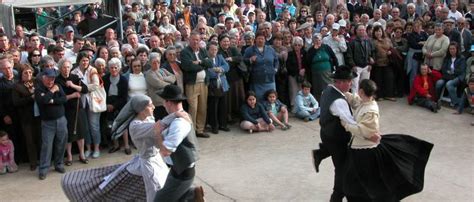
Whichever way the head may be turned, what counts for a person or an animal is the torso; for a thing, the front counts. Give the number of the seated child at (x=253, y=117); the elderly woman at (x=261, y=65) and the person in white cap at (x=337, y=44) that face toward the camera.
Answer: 3

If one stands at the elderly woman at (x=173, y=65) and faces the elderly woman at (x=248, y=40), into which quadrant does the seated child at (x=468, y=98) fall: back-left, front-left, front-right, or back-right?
front-right

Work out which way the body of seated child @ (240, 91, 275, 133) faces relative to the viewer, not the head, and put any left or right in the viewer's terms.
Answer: facing the viewer

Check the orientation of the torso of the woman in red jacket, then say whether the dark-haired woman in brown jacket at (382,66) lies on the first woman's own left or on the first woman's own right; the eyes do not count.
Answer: on the first woman's own right

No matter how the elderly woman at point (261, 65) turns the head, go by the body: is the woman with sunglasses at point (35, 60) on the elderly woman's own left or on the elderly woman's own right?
on the elderly woman's own right

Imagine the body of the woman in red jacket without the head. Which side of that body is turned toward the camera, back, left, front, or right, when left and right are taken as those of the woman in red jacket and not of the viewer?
front

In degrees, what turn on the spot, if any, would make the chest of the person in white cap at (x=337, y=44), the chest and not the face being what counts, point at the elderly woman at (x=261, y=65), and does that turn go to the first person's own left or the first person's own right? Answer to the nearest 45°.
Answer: approximately 45° to the first person's own right

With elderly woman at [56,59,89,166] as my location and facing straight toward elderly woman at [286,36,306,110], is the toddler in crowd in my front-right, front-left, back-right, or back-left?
back-left

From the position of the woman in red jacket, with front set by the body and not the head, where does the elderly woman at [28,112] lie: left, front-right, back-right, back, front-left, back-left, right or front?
front-right

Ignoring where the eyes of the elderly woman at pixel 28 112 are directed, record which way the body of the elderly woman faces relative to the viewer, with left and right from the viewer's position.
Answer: facing the viewer and to the right of the viewer
